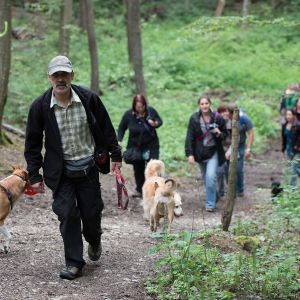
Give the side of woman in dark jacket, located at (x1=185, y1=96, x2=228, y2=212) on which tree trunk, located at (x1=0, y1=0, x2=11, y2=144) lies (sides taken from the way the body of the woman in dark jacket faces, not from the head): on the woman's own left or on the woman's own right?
on the woman's own right

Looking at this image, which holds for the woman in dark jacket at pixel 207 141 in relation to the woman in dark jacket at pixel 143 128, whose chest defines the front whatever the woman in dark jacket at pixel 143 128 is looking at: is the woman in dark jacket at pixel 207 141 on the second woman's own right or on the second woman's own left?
on the second woman's own left

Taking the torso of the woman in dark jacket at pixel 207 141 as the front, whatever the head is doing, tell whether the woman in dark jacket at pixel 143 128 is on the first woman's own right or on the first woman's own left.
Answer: on the first woman's own right

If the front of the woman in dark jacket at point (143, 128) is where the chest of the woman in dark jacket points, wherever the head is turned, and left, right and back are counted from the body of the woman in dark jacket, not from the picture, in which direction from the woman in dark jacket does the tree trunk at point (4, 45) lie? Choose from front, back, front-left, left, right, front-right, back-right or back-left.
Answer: right

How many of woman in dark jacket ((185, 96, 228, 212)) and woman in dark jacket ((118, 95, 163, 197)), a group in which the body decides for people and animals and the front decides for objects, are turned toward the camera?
2

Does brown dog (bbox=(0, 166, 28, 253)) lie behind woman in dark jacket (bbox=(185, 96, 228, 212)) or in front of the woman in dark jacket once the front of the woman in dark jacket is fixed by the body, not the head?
in front

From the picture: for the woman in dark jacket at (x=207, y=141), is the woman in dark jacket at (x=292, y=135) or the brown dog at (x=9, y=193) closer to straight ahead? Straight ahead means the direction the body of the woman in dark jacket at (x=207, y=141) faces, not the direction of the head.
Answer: the brown dog

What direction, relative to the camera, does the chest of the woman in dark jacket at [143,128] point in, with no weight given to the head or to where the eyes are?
toward the camera

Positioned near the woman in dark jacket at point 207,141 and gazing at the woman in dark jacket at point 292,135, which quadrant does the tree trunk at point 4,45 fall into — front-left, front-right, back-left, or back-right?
back-left

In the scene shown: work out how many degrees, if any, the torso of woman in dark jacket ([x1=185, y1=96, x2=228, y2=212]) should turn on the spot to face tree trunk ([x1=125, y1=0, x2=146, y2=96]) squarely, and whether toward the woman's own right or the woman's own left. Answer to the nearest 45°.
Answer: approximately 180°

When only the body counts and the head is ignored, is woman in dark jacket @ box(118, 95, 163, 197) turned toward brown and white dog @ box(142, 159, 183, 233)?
yes

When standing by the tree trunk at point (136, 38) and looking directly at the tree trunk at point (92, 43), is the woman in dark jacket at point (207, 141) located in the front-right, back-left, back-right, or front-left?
back-left

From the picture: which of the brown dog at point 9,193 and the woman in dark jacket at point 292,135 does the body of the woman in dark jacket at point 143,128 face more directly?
the brown dog

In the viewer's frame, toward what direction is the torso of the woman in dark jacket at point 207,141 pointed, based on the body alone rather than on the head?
toward the camera
